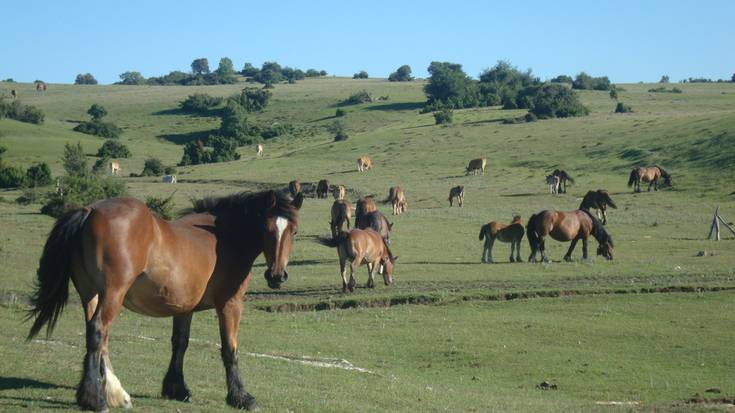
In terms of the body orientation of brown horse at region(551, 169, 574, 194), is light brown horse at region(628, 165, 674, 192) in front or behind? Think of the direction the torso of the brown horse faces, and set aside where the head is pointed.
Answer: behind

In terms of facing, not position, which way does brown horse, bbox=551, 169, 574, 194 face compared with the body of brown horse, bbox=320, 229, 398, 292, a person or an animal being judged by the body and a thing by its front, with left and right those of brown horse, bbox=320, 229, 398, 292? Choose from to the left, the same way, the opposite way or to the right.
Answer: the opposite way

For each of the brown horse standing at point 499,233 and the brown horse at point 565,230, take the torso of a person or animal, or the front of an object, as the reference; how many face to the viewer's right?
2

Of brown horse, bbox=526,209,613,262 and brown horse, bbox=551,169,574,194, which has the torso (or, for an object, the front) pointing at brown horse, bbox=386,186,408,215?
brown horse, bbox=551,169,574,194

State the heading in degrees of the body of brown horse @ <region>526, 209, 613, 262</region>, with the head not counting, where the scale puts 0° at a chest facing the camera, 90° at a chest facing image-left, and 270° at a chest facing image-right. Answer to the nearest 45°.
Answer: approximately 270°

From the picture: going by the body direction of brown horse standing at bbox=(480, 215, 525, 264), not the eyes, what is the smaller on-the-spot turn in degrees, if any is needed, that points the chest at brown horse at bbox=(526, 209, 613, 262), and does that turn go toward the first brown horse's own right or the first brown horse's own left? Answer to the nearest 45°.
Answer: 0° — it already faces it

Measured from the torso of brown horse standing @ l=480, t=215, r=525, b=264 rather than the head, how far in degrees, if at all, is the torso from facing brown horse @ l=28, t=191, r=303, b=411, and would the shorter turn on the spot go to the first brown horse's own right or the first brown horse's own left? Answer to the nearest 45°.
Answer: approximately 90° to the first brown horse's own right

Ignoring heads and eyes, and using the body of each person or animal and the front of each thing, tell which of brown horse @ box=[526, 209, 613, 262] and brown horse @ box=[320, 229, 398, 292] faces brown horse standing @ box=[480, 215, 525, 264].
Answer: brown horse @ box=[320, 229, 398, 292]

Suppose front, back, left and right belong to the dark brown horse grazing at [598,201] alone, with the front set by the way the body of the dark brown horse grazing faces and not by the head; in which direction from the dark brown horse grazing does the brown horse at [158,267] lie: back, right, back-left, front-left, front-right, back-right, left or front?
front-right

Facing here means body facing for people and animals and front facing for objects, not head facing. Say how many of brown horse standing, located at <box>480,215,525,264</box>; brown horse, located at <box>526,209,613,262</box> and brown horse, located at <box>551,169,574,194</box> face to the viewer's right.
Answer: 2

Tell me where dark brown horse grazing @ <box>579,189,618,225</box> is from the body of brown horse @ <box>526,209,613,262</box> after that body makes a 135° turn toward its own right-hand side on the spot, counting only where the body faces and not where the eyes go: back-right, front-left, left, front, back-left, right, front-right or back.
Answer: back-right

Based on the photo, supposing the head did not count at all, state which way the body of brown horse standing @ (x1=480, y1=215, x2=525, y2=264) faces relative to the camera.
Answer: to the viewer's right

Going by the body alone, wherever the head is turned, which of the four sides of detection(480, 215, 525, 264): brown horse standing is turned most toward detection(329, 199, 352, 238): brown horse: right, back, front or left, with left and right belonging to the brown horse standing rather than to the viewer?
back
